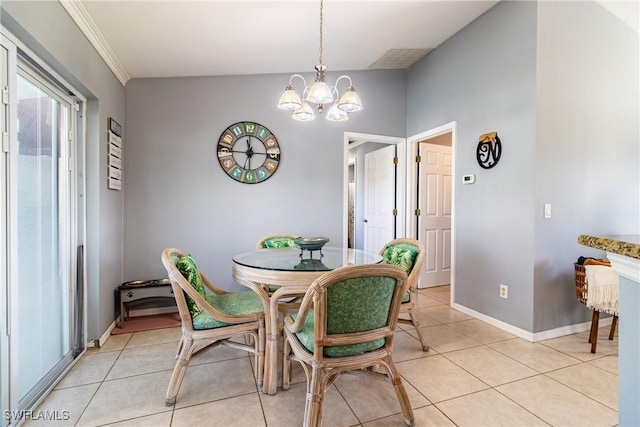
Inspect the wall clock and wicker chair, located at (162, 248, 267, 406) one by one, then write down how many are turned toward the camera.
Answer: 1

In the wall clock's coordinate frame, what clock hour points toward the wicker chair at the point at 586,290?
The wicker chair is roughly at 10 o'clock from the wall clock.

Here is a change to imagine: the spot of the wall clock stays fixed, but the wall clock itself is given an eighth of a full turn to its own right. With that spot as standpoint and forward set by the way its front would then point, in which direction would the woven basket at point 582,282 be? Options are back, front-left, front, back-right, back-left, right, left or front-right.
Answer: left

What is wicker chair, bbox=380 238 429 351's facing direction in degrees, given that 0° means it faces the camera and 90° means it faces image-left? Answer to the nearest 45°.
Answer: approximately 45°

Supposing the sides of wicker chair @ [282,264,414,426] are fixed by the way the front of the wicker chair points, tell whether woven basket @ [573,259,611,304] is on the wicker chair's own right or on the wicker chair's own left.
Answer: on the wicker chair's own right

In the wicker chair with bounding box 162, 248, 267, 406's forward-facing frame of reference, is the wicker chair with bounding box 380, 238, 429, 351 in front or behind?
in front

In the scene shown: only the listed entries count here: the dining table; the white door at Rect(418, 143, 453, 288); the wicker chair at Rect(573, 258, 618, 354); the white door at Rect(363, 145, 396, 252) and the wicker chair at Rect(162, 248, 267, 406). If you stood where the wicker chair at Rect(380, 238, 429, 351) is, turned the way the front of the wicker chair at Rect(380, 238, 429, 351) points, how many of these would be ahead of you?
2

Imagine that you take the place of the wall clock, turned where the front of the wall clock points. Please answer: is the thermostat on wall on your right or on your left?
on your left

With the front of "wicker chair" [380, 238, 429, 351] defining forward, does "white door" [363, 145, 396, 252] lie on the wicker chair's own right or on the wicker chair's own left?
on the wicker chair's own right

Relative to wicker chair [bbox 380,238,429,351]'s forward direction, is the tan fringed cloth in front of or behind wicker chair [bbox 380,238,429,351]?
behind

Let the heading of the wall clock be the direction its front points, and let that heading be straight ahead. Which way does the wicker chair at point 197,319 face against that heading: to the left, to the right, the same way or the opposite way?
to the left

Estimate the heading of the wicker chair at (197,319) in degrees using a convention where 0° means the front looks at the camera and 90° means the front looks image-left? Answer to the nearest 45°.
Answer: approximately 270°

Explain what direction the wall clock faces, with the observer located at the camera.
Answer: facing the viewer

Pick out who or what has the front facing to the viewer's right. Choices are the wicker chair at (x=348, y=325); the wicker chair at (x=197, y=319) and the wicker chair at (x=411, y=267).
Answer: the wicker chair at (x=197, y=319)

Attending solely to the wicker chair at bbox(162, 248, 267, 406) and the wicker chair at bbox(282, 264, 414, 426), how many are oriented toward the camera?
0

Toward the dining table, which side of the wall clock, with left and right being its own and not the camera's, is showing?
front

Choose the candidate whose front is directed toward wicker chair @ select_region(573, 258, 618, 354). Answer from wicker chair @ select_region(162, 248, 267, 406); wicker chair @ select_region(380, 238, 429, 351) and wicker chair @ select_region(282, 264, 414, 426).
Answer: wicker chair @ select_region(162, 248, 267, 406)
